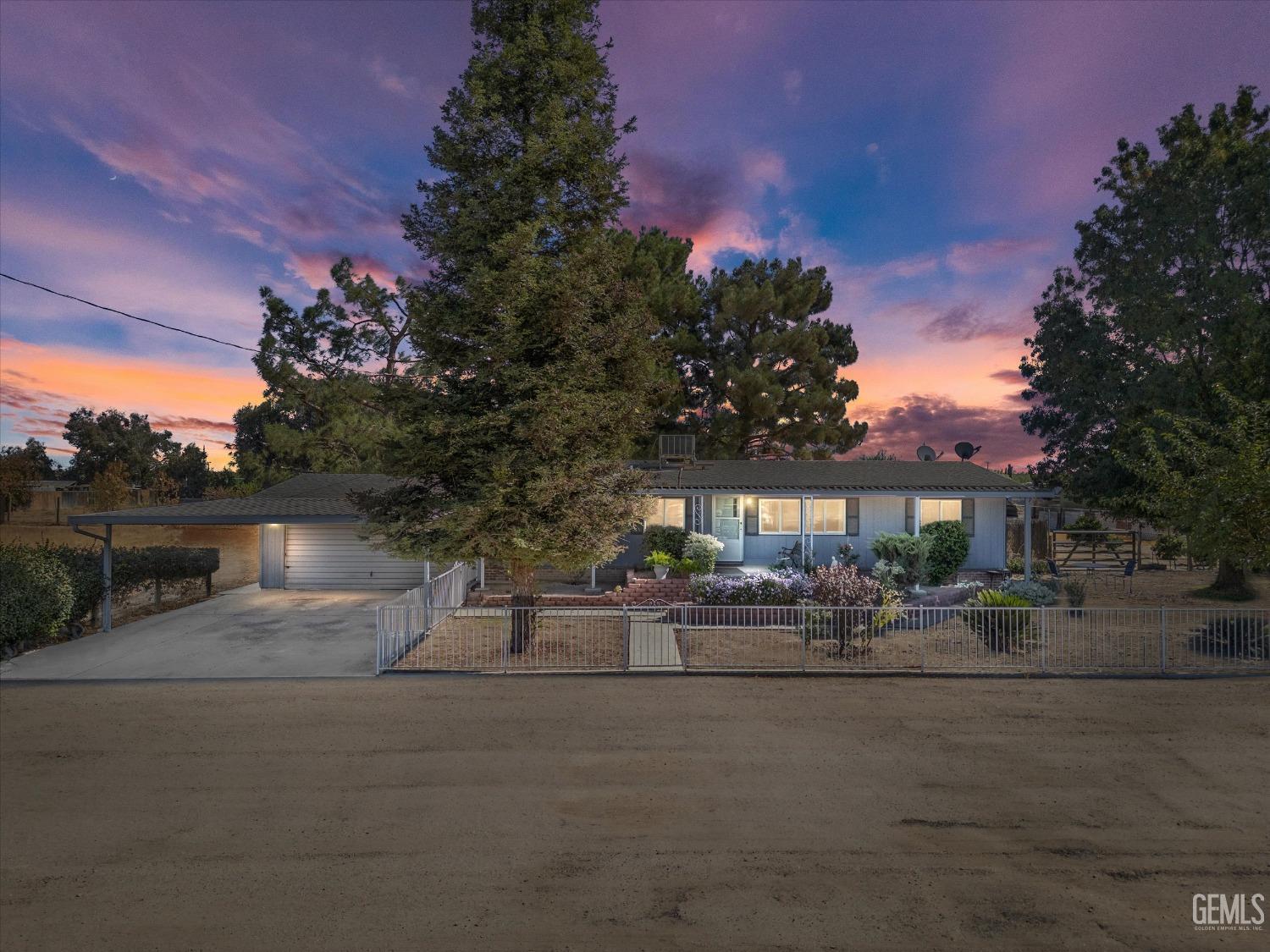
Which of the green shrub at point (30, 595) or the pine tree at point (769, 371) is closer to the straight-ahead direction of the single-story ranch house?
the green shrub

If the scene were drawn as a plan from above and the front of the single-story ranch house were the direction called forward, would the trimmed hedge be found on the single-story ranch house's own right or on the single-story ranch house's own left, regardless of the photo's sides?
on the single-story ranch house's own right

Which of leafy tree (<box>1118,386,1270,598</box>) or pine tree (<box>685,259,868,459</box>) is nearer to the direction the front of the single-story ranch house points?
the leafy tree

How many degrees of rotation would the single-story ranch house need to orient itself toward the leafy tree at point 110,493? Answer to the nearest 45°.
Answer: approximately 135° to its right

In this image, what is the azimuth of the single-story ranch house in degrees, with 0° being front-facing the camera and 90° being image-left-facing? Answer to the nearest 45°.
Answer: approximately 0°

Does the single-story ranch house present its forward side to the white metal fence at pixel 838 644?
yes
